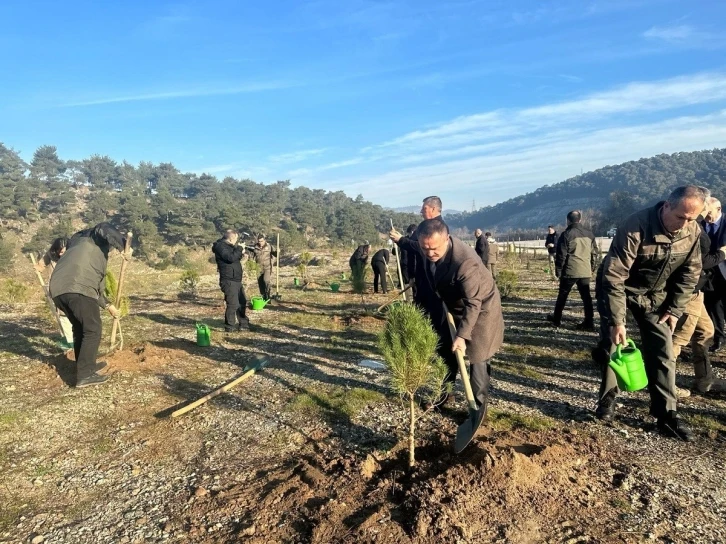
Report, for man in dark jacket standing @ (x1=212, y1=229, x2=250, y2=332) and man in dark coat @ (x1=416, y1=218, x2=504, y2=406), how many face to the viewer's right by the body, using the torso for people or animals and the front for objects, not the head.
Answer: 1

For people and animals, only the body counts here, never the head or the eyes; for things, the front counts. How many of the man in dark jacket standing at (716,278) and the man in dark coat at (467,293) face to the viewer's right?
0

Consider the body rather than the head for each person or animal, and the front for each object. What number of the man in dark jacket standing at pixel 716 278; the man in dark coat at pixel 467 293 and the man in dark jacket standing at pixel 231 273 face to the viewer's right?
1

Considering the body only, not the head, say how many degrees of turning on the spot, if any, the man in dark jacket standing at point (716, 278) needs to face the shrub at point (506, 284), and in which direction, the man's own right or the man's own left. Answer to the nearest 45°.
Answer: approximately 90° to the man's own right

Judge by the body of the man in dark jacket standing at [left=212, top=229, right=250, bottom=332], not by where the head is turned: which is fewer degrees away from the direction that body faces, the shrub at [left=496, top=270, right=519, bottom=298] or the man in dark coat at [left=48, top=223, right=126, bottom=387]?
the shrub

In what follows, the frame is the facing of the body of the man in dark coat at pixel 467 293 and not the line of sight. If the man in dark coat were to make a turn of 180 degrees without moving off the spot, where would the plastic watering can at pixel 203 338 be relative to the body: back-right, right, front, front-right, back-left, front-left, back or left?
left

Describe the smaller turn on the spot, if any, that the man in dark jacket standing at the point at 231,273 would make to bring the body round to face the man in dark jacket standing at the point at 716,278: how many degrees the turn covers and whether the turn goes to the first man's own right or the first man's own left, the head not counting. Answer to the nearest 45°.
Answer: approximately 45° to the first man's own right

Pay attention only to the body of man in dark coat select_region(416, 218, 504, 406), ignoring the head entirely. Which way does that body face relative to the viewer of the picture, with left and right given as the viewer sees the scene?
facing the viewer and to the left of the viewer

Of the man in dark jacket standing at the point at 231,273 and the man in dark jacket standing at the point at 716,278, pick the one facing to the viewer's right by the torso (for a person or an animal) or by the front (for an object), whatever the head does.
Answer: the man in dark jacket standing at the point at 231,273

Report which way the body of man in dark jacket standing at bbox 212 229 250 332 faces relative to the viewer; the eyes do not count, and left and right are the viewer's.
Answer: facing to the right of the viewer

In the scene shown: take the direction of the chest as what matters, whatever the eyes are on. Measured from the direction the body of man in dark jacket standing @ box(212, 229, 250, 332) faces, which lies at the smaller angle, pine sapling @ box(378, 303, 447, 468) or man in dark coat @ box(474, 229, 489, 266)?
the man in dark coat
